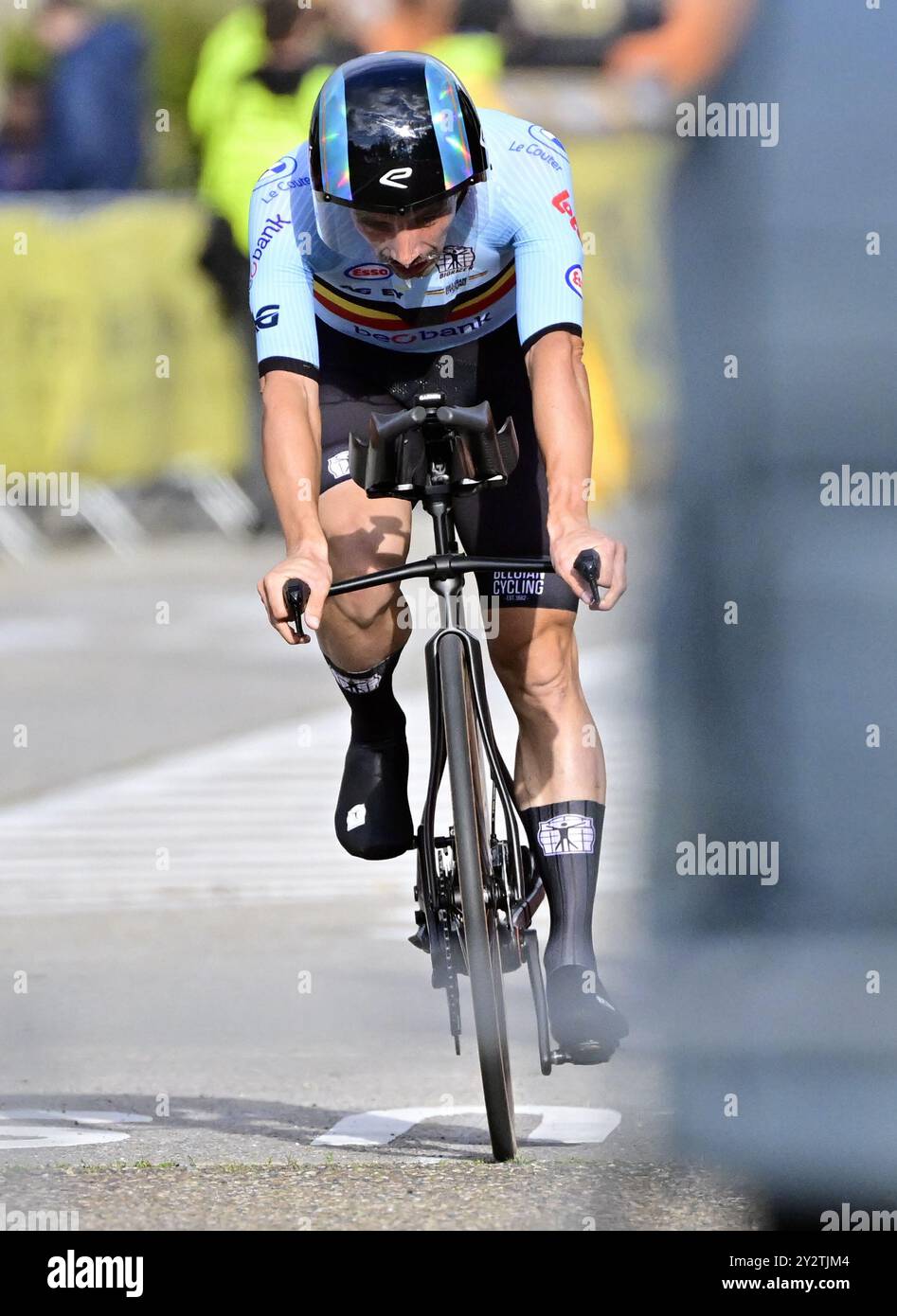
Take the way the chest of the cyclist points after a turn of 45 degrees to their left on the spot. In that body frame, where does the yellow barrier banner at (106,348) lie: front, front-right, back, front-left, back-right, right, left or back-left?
back-left

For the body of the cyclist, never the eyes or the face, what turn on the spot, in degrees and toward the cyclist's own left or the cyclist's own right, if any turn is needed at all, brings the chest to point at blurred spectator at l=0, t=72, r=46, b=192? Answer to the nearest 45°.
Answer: approximately 180°

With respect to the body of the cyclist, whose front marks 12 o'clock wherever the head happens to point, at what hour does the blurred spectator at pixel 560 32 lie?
The blurred spectator is roughly at 6 o'clock from the cyclist.

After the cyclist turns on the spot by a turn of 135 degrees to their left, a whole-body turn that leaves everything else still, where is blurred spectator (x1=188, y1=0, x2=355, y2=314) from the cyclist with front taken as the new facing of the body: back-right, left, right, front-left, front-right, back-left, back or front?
front-left

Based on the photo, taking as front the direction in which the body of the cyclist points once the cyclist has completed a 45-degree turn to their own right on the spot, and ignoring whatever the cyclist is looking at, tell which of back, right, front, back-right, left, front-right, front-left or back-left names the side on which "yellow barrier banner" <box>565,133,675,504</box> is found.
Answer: back-right

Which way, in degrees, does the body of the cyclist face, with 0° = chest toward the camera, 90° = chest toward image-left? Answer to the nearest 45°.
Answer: approximately 0°

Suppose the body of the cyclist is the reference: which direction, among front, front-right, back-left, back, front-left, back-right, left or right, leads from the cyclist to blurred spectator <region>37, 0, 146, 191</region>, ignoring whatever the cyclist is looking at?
back

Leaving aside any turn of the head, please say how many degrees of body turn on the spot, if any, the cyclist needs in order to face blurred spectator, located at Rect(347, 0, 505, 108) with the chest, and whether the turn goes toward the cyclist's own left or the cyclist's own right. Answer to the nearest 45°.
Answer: approximately 180°
